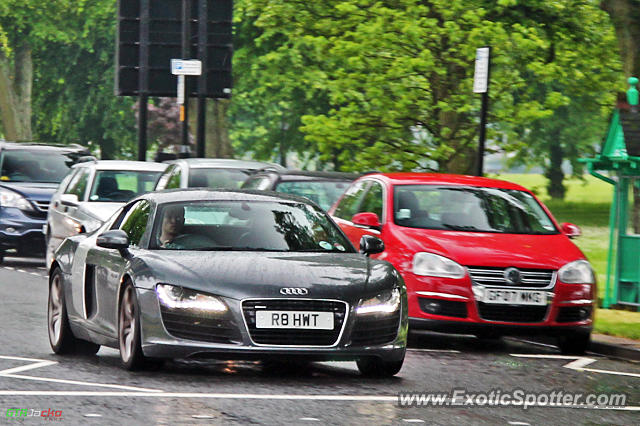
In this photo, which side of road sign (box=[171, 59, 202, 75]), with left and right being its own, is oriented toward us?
front

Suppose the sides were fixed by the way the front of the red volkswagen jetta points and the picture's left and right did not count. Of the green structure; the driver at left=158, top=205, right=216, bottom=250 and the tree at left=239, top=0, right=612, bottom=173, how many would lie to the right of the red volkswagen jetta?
1

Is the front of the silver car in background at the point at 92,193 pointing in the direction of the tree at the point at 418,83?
no

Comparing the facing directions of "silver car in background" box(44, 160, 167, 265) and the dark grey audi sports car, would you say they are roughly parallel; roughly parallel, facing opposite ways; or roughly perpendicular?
roughly parallel

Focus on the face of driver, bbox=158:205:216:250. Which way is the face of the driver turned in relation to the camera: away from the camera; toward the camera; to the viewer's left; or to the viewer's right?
toward the camera

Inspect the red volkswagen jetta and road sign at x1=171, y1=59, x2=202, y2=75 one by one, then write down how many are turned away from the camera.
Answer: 0

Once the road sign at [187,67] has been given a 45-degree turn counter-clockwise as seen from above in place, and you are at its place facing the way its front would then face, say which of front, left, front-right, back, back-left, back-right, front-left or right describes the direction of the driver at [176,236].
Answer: front-right

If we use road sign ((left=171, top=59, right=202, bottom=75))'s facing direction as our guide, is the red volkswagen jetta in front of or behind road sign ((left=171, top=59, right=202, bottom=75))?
in front

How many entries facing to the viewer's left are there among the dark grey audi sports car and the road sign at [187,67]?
0

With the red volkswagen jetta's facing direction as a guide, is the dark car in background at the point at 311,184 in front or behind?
behind

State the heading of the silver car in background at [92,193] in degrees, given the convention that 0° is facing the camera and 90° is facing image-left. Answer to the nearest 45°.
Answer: approximately 315°

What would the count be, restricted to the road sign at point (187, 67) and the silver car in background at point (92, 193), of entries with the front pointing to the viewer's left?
0

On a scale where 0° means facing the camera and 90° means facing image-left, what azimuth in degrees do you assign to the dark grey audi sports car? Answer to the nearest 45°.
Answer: approximately 315°

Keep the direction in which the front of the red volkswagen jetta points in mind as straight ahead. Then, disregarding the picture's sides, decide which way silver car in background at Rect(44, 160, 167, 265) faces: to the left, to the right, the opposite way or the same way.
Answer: the same way

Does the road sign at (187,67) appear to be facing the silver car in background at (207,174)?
yes

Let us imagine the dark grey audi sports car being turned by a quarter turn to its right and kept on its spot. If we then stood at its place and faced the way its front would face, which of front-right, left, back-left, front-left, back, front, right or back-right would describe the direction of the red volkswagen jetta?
back

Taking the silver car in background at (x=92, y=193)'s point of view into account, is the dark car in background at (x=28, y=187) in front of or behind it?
behind
